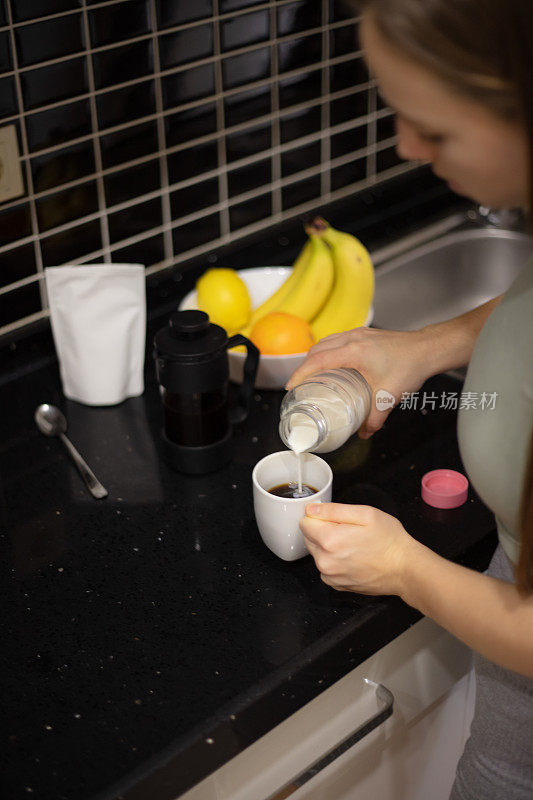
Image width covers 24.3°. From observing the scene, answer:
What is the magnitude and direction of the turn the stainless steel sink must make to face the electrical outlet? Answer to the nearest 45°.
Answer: approximately 90° to its right

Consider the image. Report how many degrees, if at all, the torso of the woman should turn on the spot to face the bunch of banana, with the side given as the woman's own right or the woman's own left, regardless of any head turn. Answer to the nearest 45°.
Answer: approximately 90° to the woman's own right

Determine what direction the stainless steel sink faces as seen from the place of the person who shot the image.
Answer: facing the viewer and to the right of the viewer

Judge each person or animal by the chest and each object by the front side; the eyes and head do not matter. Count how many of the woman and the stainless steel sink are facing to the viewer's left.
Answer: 1

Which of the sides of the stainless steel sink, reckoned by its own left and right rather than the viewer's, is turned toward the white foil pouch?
right

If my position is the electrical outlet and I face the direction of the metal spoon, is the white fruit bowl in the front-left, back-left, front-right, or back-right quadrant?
front-left

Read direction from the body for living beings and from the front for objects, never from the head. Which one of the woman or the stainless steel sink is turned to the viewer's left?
the woman

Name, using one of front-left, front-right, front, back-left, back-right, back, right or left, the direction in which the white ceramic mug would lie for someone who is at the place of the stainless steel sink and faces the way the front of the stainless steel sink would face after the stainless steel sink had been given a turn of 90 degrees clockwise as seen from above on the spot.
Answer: front-left

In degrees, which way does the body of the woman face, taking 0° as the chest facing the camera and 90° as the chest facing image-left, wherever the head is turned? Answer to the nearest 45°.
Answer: approximately 90°

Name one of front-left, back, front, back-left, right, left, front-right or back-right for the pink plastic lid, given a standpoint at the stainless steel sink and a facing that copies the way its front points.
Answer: front-right

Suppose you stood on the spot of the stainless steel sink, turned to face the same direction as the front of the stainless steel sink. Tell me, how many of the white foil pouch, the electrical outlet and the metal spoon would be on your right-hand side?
3

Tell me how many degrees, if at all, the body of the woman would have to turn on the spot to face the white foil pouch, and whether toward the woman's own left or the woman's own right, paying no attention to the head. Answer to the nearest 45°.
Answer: approximately 45° to the woman's own right

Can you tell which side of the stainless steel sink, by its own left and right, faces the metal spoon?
right
